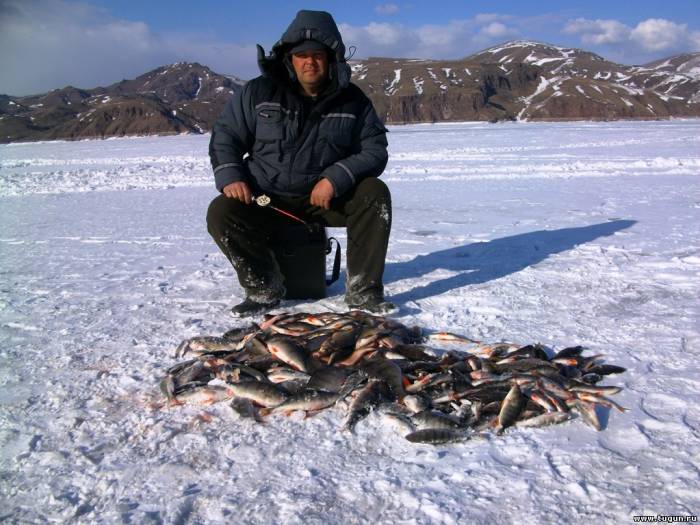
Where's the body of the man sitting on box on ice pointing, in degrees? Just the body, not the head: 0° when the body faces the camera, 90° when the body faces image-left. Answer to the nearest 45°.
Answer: approximately 0°
